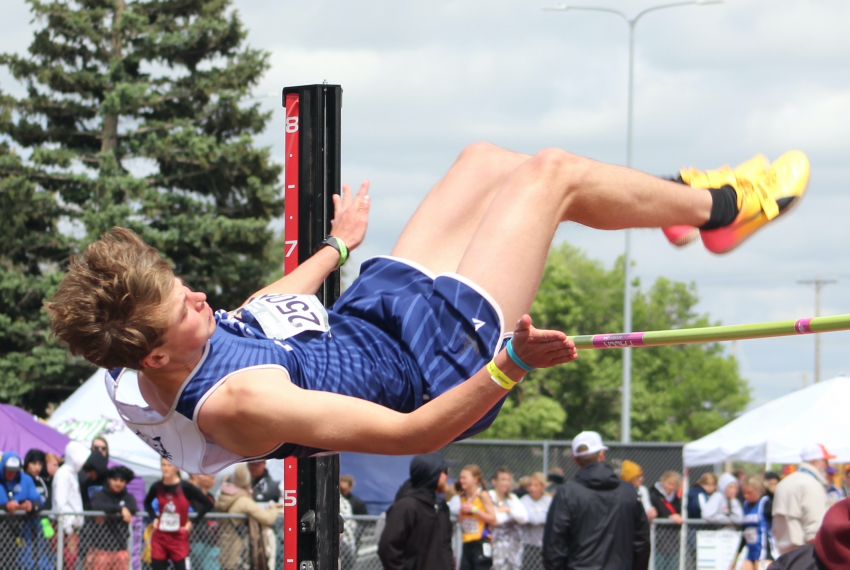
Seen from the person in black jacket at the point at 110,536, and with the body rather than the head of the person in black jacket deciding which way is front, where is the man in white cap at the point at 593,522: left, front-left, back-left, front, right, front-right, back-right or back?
front-left

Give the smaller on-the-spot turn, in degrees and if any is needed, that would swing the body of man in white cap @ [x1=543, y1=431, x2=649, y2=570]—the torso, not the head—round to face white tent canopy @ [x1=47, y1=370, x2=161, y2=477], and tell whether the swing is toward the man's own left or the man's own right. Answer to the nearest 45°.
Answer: approximately 45° to the man's own left

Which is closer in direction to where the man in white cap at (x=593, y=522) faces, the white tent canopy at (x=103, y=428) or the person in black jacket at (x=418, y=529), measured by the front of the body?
the white tent canopy

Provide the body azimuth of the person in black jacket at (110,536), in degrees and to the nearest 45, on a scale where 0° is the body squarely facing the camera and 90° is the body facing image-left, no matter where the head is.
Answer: approximately 0°

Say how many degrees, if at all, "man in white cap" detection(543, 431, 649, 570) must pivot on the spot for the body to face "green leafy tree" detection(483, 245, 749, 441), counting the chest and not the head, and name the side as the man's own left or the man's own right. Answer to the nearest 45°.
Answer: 0° — they already face it

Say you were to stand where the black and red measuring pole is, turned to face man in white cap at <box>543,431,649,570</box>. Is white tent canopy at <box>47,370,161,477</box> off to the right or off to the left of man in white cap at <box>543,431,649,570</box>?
left

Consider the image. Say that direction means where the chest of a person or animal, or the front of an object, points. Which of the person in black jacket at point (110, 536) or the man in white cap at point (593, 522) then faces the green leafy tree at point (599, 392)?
the man in white cap

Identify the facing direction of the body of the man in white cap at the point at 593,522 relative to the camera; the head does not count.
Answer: away from the camera

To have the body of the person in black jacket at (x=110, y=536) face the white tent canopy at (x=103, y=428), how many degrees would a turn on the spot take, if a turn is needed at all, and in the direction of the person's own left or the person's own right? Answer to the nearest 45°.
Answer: approximately 180°

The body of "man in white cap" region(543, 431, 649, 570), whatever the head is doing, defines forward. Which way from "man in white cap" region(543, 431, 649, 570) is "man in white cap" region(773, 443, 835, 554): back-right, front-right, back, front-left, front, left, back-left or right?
right

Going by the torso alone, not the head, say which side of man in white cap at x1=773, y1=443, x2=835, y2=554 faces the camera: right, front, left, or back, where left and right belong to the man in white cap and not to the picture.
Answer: right

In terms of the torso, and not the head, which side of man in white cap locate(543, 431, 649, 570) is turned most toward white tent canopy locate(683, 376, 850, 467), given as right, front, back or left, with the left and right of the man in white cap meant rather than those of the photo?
front

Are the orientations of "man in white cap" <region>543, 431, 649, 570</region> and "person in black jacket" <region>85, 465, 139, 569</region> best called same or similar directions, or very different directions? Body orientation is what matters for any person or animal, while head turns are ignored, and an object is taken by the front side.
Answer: very different directions

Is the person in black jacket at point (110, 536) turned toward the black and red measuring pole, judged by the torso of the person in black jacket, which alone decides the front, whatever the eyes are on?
yes
